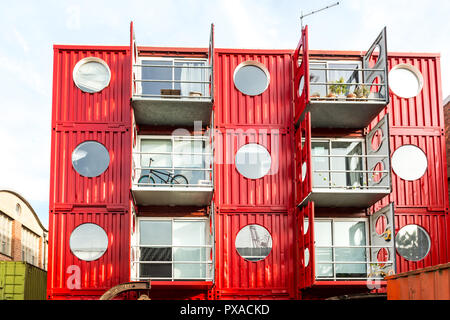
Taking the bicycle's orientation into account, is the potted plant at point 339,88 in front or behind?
behind

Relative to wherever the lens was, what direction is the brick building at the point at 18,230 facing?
facing the viewer and to the right of the viewer

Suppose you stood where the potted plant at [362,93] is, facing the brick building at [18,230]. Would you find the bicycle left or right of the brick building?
left

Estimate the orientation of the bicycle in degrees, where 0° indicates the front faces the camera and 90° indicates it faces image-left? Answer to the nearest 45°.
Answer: approximately 90°

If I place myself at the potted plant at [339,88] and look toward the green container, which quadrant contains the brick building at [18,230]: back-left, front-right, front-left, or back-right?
front-right

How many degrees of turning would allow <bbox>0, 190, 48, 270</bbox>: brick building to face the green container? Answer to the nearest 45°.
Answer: approximately 45° to its right

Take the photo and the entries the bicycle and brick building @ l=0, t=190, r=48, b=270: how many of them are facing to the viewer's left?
1
